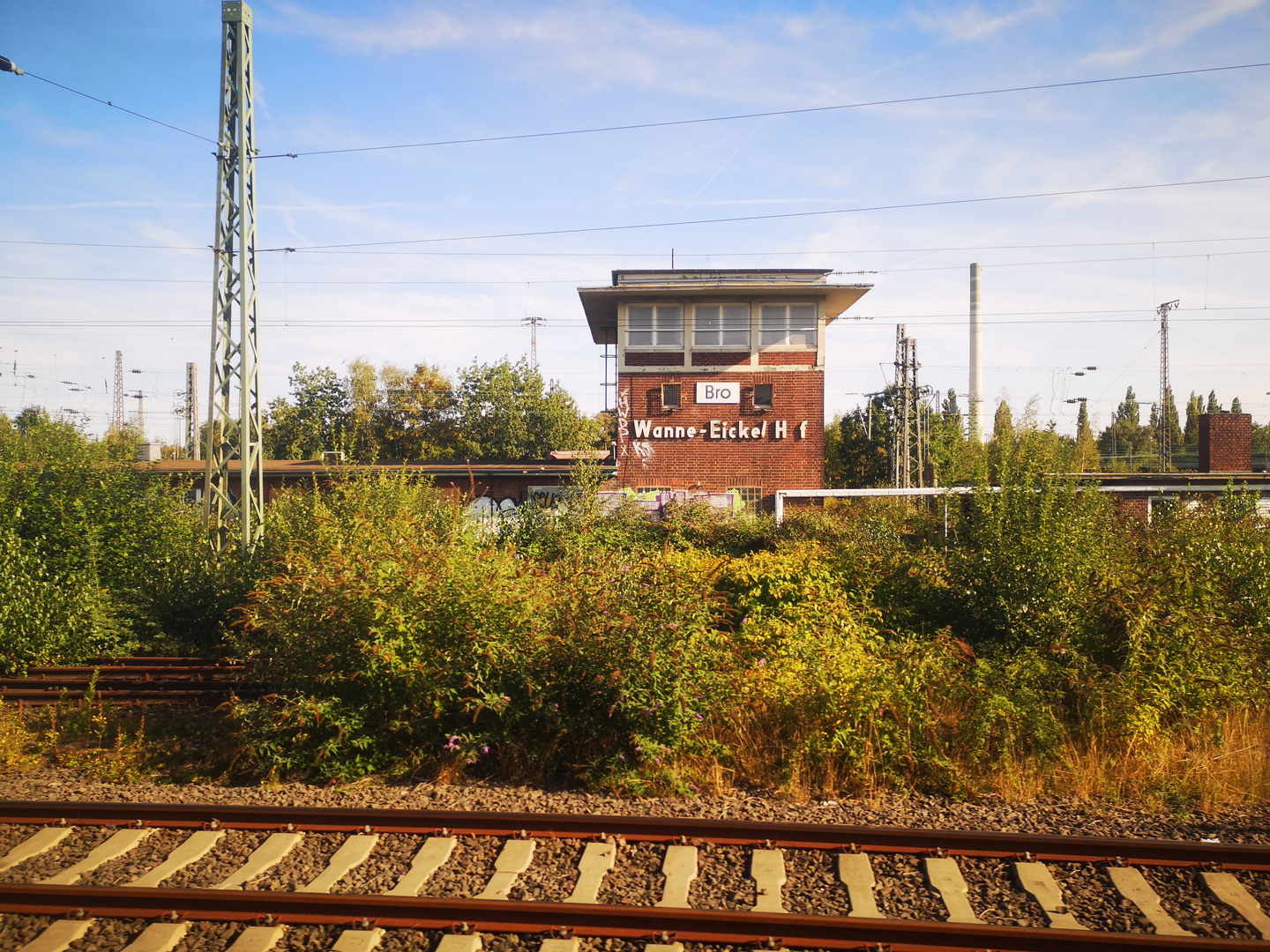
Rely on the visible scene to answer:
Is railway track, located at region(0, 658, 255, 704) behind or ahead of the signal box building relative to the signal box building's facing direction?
ahead

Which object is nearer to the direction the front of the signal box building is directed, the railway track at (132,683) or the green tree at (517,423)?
the railway track

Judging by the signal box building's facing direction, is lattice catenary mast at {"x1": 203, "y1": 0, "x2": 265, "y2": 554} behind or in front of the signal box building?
in front

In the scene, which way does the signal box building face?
toward the camera

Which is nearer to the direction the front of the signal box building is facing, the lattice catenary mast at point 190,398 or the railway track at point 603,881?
the railway track

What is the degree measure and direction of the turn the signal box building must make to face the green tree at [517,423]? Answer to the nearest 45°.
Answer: approximately 135° to its right

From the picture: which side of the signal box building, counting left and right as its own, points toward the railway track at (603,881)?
front
